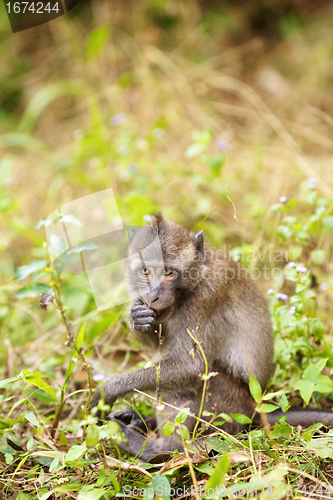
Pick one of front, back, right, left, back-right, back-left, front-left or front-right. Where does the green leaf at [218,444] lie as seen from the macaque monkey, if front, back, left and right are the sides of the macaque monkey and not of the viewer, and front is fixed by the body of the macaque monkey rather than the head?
front-left

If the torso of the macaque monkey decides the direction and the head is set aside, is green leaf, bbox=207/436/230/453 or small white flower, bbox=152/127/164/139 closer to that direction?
the green leaf

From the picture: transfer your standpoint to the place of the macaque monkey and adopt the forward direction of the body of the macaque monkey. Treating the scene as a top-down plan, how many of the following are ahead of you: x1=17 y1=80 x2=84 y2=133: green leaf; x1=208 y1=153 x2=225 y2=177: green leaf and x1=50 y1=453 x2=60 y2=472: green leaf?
1

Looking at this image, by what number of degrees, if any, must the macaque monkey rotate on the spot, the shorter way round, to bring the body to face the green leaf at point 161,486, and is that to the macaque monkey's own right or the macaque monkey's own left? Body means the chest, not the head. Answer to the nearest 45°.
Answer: approximately 45° to the macaque monkey's own left

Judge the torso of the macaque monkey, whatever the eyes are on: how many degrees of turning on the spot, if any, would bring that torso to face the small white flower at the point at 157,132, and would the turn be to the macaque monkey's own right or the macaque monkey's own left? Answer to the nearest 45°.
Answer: approximately 135° to the macaque monkey's own right

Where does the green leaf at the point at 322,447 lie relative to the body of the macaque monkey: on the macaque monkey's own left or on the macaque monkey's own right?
on the macaque monkey's own left

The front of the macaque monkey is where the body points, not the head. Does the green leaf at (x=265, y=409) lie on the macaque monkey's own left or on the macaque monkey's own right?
on the macaque monkey's own left

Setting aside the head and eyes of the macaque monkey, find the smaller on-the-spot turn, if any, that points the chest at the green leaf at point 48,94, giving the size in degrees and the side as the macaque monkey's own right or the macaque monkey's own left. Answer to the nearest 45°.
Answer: approximately 135° to the macaque monkey's own right

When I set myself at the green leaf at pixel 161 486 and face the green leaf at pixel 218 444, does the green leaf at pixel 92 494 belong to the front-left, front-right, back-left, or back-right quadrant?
back-left

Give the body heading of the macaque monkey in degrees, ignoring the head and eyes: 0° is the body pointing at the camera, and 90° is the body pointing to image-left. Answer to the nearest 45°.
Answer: approximately 45°

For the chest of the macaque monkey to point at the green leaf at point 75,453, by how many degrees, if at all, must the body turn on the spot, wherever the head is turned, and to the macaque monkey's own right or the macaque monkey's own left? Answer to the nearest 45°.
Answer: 0° — it already faces it

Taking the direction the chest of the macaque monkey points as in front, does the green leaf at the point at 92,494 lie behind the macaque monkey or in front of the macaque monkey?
in front

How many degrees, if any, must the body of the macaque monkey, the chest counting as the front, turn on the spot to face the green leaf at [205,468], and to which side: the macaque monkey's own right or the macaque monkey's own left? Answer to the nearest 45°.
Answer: approximately 45° to the macaque monkey's own left
